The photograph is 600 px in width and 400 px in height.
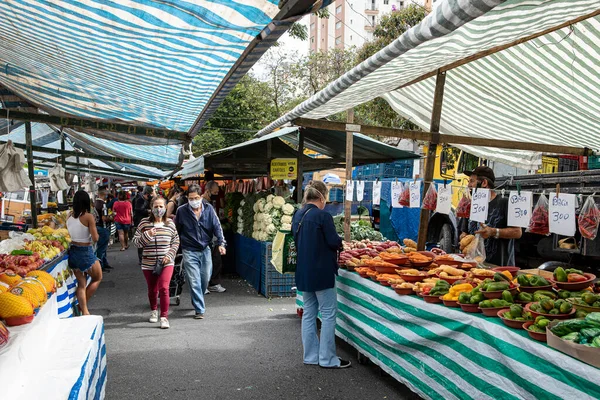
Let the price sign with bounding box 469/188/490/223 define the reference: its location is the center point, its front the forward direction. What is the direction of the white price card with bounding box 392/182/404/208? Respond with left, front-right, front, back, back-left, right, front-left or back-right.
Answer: right

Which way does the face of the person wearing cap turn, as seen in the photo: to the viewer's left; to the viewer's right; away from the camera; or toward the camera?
to the viewer's left

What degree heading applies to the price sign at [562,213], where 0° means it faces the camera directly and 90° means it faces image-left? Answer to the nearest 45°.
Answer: approximately 0°

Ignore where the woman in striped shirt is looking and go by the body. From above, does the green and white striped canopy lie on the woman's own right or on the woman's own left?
on the woman's own left

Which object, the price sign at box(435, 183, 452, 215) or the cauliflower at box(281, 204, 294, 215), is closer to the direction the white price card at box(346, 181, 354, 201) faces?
the price sign

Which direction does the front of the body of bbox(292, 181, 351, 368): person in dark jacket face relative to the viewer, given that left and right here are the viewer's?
facing away from the viewer and to the right of the viewer

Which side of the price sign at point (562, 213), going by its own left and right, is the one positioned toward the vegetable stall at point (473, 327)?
front

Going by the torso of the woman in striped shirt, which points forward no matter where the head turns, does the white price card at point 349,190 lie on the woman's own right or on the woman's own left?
on the woman's own left

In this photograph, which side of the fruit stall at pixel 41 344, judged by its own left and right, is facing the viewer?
right
